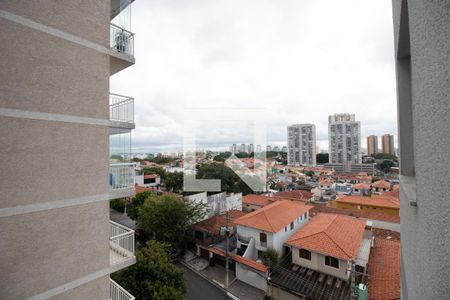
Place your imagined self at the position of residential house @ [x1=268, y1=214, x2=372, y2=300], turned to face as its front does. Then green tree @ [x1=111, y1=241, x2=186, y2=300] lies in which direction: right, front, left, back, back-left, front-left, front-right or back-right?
front

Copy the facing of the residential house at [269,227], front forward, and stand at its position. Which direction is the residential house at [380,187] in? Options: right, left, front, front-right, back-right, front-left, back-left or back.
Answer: back

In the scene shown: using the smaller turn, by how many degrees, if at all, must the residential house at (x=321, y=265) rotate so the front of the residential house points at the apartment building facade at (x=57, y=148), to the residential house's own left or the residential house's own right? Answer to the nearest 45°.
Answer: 0° — it already faces it

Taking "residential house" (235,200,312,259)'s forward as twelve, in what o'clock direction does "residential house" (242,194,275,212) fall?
"residential house" (242,194,275,212) is roughly at 4 o'clock from "residential house" (235,200,312,259).

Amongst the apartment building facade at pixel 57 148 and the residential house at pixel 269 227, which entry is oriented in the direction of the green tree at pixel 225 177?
the apartment building facade

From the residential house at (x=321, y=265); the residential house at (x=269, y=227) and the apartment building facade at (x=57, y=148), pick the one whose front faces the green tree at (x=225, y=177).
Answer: the apartment building facade

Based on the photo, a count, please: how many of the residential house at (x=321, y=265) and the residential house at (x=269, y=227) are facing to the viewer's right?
0

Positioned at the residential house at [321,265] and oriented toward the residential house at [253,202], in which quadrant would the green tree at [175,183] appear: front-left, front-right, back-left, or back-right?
front-left

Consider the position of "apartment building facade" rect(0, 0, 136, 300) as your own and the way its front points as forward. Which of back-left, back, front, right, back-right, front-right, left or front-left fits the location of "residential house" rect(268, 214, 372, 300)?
front-right

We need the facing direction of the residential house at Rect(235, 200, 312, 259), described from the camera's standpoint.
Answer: facing the viewer and to the left of the viewer

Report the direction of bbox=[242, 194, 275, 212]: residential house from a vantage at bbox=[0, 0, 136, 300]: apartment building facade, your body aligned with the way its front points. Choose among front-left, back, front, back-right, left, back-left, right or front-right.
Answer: front

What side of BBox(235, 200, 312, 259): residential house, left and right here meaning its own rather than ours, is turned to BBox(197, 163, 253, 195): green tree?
right

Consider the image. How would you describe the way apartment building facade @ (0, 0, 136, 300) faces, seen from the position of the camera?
facing away from the viewer and to the right of the viewer

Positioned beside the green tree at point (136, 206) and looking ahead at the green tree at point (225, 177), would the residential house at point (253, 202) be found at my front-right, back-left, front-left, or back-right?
front-right
